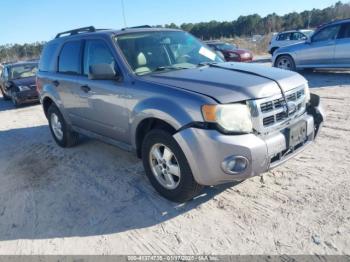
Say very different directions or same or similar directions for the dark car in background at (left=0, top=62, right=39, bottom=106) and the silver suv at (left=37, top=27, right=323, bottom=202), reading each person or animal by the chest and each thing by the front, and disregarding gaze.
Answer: same or similar directions

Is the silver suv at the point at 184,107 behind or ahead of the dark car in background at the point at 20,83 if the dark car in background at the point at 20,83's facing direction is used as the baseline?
ahead

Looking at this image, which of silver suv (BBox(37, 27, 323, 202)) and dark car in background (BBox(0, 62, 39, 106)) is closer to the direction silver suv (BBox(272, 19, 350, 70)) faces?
the dark car in background

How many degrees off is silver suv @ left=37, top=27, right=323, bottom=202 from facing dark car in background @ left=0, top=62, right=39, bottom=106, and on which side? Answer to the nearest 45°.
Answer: approximately 180°

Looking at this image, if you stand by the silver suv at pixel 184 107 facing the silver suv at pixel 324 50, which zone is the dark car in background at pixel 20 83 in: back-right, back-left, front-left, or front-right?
front-left

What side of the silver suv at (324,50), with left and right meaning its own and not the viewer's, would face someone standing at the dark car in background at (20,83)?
front

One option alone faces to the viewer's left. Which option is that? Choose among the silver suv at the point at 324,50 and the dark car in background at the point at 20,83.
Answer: the silver suv

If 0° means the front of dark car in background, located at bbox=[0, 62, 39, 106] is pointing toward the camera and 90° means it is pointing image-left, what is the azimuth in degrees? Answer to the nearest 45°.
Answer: approximately 315°

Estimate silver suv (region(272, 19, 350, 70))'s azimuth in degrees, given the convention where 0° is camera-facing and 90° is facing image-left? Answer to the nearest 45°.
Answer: approximately 90°

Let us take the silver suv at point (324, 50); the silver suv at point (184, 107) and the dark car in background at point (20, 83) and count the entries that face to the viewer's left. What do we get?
1

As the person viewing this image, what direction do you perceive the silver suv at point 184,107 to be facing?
facing the viewer and to the right of the viewer
